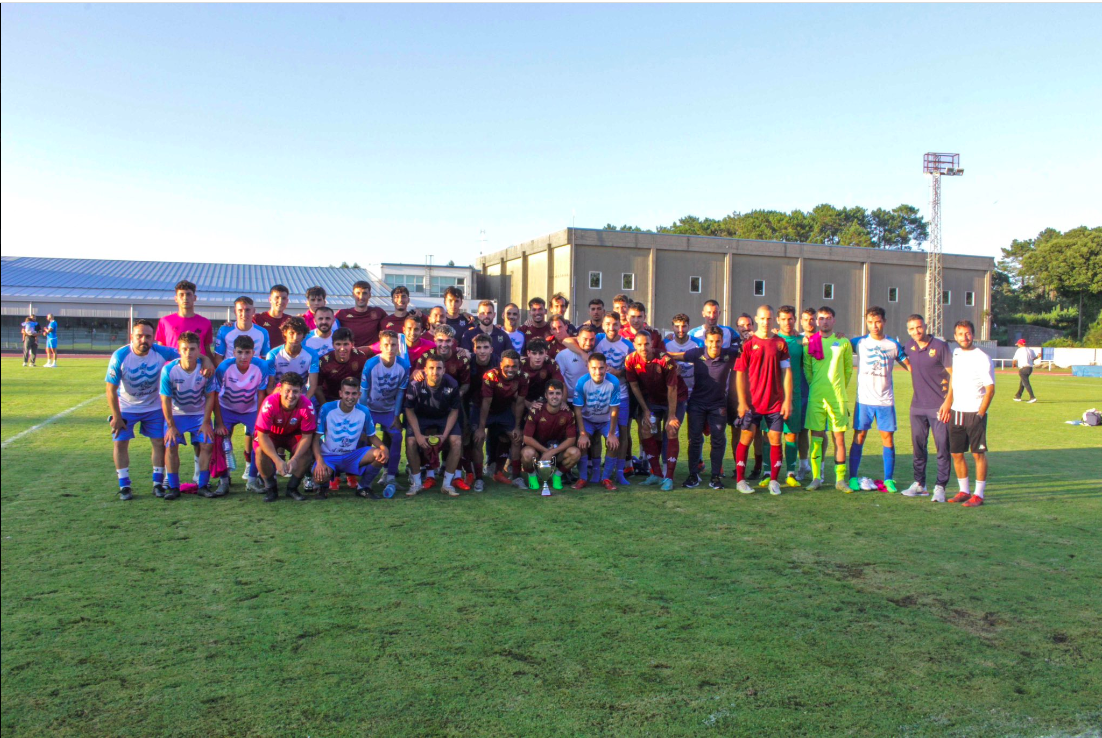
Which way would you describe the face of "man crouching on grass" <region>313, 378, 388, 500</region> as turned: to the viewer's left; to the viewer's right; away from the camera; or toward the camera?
toward the camera

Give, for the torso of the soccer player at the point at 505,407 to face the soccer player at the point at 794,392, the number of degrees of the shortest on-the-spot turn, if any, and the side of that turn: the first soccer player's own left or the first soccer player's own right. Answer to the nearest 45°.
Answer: approximately 90° to the first soccer player's own left

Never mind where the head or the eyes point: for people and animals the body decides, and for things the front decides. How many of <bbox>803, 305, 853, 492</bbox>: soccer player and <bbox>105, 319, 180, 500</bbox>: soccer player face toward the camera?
2

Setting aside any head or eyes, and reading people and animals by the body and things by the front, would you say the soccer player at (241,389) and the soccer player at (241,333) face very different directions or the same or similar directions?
same or similar directions

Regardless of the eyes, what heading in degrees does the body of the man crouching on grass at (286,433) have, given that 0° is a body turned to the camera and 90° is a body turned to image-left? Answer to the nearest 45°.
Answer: approximately 0°

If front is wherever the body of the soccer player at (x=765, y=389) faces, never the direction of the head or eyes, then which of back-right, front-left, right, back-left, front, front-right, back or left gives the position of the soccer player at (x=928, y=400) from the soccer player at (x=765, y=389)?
left

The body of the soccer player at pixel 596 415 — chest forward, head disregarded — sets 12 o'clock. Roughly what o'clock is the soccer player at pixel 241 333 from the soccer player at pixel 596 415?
the soccer player at pixel 241 333 is roughly at 3 o'clock from the soccer player at pixel 596 415.

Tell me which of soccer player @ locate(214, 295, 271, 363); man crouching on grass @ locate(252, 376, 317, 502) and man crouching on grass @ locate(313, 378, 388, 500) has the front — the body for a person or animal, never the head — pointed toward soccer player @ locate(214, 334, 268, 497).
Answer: soccer player @ locate(214, 295, 271, 363)

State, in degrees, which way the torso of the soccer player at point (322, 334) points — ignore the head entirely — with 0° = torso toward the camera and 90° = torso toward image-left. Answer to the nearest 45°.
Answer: approximately 0°

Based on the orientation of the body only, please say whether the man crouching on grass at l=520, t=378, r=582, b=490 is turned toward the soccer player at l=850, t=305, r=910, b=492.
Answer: no

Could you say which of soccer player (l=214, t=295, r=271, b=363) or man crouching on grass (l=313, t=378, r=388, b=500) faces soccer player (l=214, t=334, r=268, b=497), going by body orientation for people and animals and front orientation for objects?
soccer player (l=214, t=295, r=271, b=363)

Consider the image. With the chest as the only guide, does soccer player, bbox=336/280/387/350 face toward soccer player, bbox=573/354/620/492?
no

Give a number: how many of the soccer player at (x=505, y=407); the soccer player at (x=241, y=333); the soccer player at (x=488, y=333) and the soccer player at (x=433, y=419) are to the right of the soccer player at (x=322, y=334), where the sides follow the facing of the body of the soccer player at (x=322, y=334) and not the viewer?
1

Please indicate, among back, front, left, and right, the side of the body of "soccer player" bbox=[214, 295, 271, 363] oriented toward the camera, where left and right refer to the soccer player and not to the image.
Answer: front

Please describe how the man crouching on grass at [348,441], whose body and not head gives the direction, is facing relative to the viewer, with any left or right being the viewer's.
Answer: facing the viewer

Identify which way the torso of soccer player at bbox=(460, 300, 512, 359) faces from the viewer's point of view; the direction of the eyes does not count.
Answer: toward the camera
